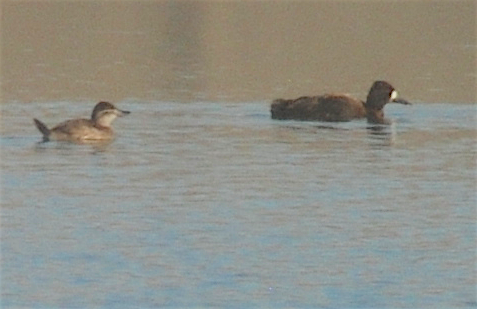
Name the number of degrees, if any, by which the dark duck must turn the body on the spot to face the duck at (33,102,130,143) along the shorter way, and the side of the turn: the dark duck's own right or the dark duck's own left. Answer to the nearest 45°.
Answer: approximately 135° to the dark duck's own right

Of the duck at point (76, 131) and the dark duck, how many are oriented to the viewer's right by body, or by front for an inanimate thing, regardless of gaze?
2

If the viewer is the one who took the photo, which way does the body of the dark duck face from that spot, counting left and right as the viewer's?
facing to the right of the viewer

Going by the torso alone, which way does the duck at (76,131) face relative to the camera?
to the viewer's right
